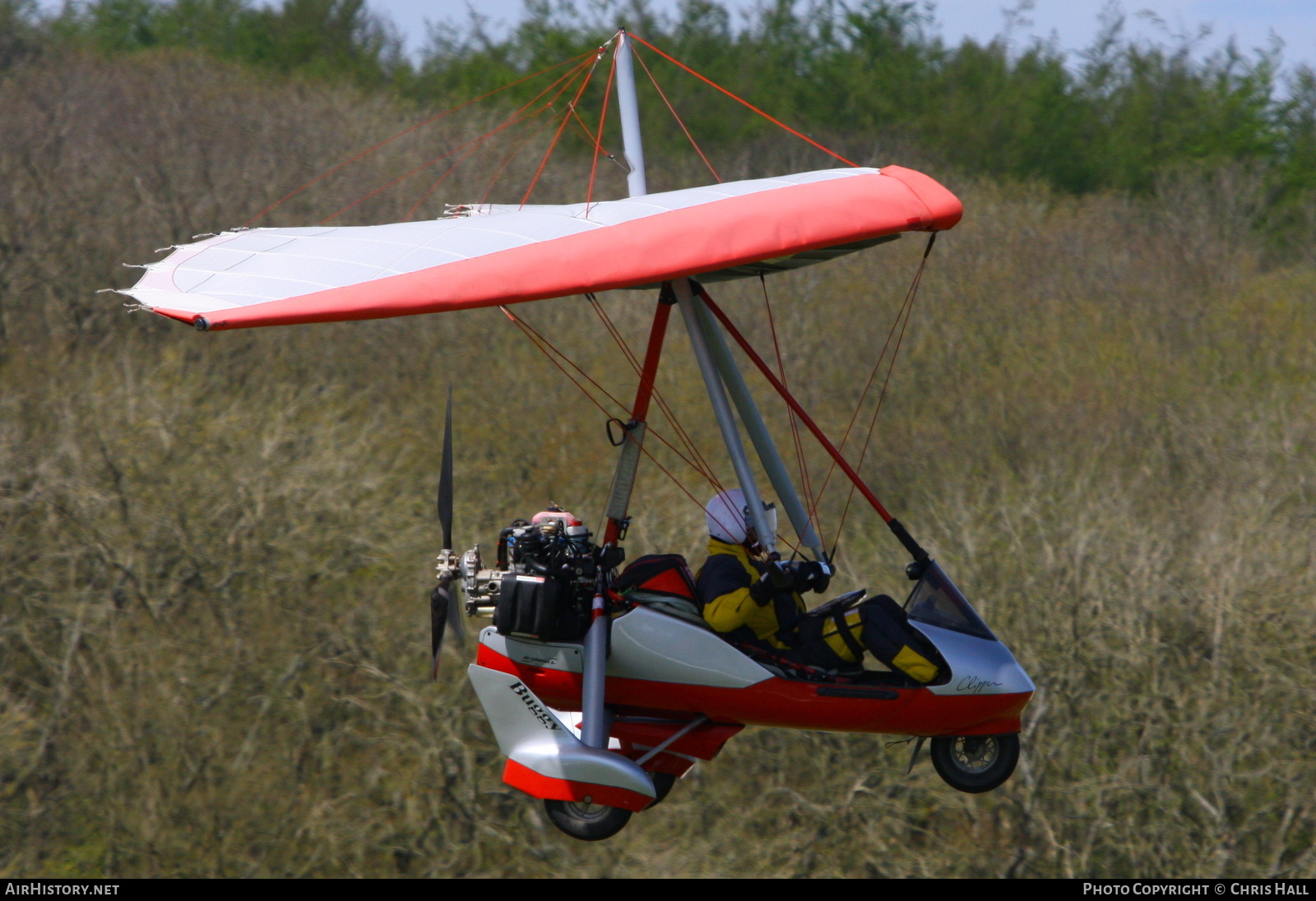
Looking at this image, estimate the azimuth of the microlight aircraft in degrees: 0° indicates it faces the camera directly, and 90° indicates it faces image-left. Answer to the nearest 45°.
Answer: approximately 270°

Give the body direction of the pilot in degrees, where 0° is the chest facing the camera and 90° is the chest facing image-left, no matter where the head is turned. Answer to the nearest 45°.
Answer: approximately 270°
